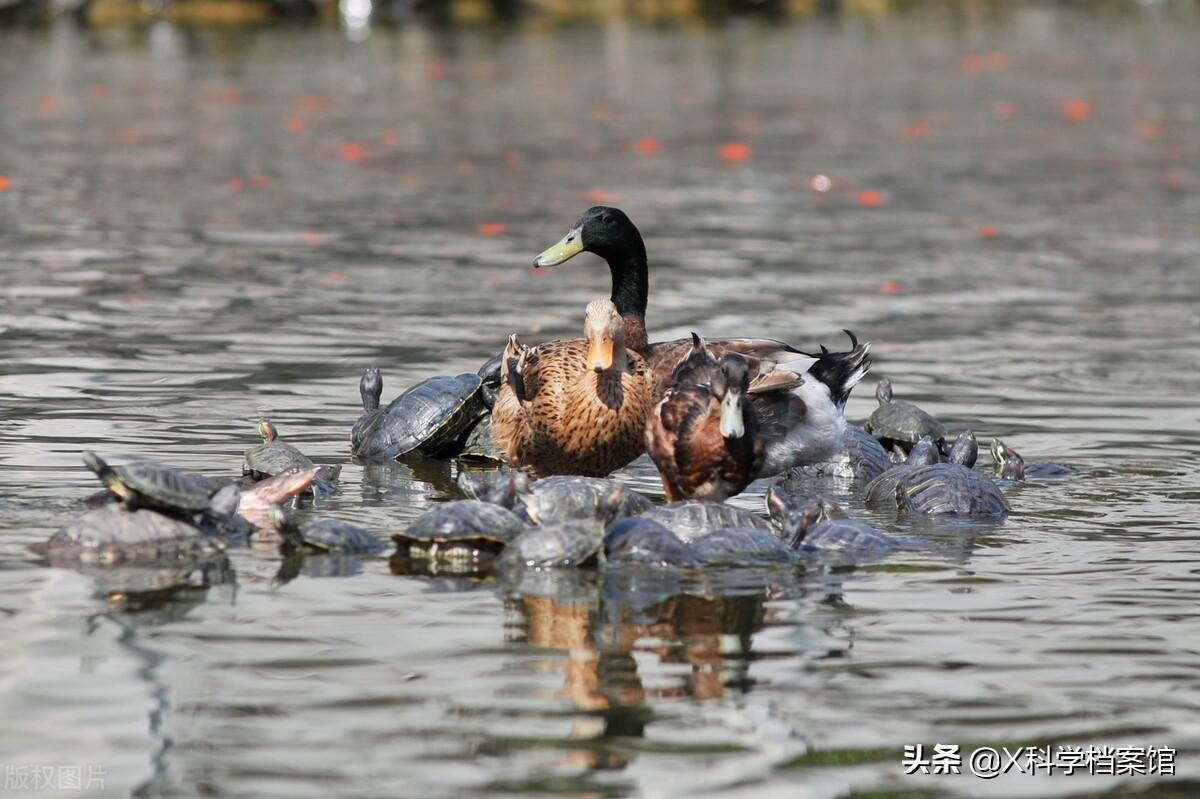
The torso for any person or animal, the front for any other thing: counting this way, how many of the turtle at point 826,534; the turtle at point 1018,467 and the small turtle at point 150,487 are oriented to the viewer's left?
3

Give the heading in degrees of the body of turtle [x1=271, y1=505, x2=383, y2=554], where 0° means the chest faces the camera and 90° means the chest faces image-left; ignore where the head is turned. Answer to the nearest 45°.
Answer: approximately 90°

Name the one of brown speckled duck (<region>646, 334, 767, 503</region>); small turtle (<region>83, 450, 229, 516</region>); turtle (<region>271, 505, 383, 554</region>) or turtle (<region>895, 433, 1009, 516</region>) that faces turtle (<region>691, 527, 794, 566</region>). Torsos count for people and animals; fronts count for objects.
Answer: the brown speckled duck

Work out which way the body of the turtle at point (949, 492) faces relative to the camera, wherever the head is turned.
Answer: away from the camera

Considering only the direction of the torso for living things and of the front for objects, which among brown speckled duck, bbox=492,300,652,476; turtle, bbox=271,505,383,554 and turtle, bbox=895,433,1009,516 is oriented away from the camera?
turtle, bbox=895,433,1009,516

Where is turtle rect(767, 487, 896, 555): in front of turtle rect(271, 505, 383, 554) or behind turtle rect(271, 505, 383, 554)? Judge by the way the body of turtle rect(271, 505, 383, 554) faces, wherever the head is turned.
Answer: behind

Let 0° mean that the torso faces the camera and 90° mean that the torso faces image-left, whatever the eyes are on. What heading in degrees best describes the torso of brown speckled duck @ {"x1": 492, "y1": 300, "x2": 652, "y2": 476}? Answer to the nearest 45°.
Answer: approximately 315°

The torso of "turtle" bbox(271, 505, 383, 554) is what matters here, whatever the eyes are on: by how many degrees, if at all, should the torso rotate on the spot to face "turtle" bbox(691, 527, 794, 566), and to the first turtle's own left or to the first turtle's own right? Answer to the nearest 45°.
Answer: approximately 180°

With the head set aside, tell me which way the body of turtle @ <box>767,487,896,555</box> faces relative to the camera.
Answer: to the viewer's left

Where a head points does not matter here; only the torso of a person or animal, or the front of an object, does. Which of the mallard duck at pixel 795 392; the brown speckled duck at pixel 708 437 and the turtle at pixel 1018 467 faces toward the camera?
the brown speckled duck

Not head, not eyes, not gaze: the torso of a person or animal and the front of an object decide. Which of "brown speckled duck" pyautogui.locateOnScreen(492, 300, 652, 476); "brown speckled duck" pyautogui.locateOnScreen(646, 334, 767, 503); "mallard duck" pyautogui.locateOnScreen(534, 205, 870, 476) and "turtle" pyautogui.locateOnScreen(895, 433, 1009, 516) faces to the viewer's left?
the mallard duck

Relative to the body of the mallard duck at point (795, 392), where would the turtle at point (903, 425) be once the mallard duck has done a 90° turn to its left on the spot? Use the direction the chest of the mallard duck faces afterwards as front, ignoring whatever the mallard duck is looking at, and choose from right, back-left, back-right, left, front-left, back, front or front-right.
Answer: back-left

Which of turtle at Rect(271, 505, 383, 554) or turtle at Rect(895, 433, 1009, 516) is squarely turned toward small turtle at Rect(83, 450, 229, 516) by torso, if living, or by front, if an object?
turtle at Rect(271, 505, 383, 554)

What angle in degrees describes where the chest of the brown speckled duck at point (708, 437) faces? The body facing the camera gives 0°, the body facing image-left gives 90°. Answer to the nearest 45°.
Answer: approximately 0°

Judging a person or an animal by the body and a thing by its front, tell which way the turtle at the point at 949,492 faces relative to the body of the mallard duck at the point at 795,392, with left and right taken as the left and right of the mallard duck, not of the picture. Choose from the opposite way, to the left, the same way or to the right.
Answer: to the right

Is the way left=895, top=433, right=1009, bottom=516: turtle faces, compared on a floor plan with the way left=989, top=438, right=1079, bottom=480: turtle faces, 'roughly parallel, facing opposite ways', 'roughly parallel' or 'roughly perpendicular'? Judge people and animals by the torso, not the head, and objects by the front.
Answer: roughly perpendicular

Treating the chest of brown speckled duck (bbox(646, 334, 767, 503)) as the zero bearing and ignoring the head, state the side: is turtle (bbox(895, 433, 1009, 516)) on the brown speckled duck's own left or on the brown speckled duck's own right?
on the brown speckled duck's own left

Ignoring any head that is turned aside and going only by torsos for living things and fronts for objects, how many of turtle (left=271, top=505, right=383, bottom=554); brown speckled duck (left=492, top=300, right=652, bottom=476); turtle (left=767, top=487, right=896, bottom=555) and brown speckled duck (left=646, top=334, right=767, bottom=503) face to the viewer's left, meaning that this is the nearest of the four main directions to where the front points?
2
